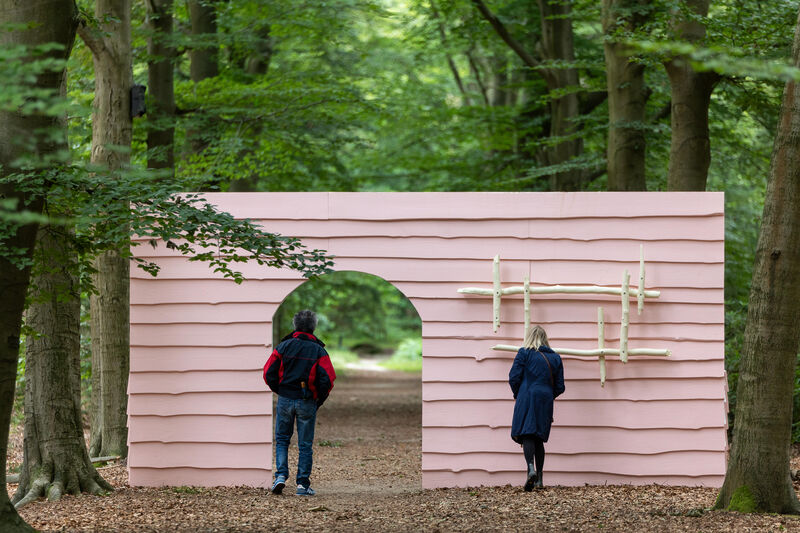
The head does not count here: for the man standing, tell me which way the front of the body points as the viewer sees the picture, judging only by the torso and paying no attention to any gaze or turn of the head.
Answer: away from the camera

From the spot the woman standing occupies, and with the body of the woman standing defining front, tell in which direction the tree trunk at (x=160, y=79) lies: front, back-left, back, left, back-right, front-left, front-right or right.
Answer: front-left

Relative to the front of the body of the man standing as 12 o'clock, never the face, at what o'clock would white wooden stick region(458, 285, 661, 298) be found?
The white wooden stick is roughly at 3 o'clock from the man standing.

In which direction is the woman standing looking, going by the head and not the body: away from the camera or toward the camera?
away from the camera

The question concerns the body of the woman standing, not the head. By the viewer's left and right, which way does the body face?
facing away from the viewer

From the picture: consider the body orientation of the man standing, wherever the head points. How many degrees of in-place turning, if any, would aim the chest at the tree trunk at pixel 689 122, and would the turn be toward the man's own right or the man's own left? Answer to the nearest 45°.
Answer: approximately 45° to the man's own right

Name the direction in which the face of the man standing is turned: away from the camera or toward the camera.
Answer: away from the camera

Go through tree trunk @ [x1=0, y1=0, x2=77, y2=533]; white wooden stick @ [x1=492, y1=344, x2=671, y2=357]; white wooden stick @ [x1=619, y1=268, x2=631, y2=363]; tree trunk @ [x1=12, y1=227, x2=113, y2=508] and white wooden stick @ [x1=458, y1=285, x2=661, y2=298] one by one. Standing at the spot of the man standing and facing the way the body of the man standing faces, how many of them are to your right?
3

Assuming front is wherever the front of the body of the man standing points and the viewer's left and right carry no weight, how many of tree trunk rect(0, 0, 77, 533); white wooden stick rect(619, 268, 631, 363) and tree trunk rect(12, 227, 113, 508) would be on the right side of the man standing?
1

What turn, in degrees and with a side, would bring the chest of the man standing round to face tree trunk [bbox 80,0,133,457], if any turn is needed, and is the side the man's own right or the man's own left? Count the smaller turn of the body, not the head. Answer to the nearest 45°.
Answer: approximately 45° to the man's own left

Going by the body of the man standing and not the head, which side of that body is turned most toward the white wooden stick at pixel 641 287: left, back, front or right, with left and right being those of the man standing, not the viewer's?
right

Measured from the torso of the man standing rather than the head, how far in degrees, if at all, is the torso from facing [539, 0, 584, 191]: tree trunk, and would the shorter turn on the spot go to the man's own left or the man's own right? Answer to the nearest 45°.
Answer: approximately 45° to the man's own right

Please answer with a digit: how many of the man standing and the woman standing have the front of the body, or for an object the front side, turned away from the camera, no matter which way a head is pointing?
2

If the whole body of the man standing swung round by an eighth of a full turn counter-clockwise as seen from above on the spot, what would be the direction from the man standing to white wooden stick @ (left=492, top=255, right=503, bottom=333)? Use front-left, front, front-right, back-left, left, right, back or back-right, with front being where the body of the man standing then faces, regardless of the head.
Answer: back-right
